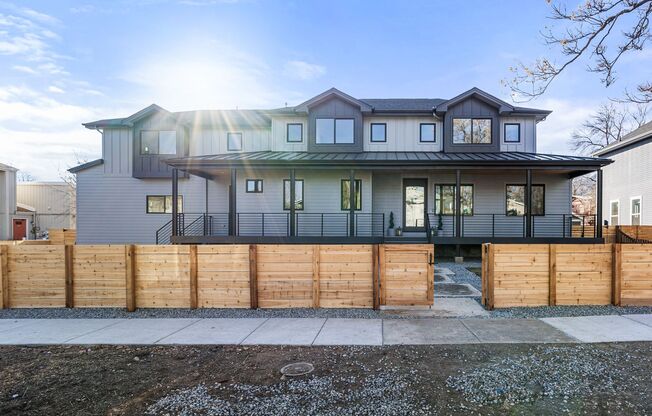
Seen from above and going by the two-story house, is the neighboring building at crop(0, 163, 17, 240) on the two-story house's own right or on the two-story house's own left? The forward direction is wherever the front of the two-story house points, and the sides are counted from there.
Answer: on the two-story house's own right

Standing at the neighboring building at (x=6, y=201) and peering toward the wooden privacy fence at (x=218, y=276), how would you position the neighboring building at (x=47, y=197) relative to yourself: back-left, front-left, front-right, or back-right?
back-left

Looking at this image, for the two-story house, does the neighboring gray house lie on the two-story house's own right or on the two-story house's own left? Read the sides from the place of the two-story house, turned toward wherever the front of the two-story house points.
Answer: on the two-story house's own left

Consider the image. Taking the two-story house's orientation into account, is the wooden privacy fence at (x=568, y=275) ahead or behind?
ahead

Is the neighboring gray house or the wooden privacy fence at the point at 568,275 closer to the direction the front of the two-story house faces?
the wooden privacy fence

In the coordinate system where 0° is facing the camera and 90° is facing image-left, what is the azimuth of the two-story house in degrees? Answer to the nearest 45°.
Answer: approximately 0°

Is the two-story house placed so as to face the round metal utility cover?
yes

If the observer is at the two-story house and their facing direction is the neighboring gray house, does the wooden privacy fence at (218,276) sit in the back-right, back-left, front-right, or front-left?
back-right

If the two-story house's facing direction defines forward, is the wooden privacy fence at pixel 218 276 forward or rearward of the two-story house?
forward
